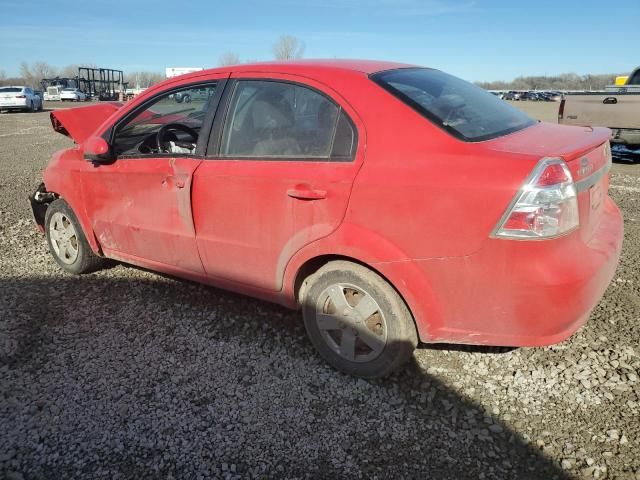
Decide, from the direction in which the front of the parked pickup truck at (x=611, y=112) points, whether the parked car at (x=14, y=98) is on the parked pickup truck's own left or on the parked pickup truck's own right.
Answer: on the parked pickup truck's own left

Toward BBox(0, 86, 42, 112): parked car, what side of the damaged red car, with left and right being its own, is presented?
front

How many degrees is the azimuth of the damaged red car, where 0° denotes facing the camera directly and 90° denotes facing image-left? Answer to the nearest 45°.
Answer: approximately 135°

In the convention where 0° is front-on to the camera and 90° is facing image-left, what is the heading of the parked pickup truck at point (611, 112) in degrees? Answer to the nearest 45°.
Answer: approximately 225°
